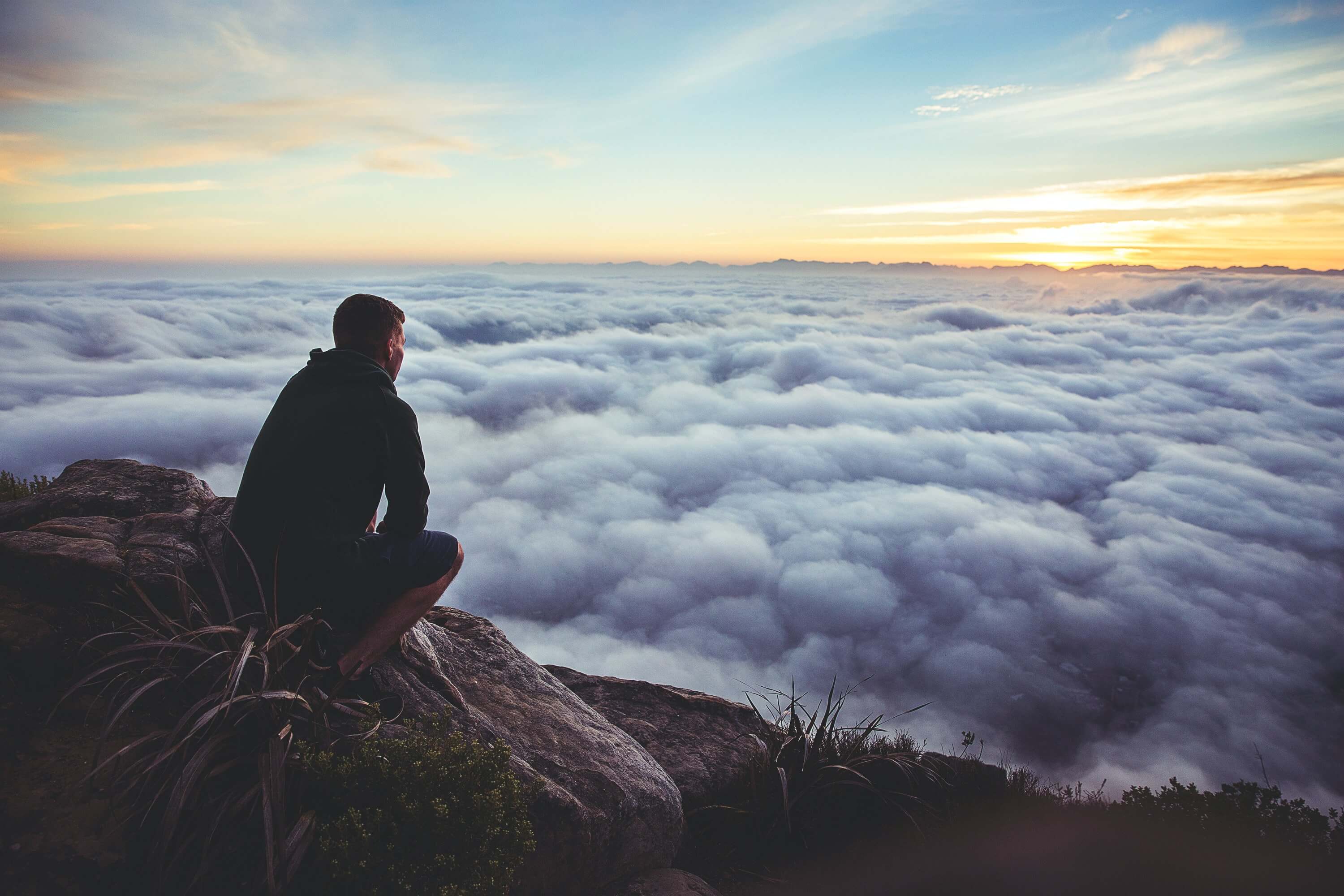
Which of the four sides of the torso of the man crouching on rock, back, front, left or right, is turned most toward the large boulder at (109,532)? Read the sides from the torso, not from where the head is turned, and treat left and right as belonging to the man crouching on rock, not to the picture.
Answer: left

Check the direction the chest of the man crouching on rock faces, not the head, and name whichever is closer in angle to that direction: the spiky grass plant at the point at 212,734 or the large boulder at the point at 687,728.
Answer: the large boulder

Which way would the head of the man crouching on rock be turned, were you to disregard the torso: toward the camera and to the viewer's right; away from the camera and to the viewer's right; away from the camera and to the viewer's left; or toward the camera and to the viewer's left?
away from the camera and to the viewer's right

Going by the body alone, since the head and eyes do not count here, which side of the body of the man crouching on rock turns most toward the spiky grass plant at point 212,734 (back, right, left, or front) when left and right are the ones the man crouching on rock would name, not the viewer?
back

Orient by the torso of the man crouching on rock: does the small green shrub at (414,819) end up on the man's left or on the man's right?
on the man's right

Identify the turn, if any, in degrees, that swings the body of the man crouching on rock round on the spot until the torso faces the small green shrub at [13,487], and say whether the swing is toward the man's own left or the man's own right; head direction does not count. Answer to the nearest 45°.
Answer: approximately 90° to the man's own left

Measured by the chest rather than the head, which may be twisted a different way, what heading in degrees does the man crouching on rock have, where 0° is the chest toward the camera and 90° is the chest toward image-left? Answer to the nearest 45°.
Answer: approximately 225°

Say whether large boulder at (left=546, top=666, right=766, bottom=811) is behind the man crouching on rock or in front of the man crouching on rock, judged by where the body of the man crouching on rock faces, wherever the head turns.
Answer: in front

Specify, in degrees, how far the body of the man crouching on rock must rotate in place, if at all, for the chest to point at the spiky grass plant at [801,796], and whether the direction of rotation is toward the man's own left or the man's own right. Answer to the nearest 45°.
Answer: approximately 45° to the man's own right
